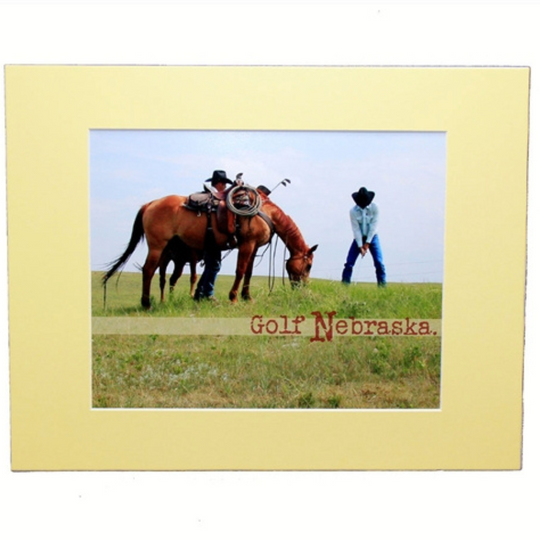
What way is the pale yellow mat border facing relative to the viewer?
toward the camera
